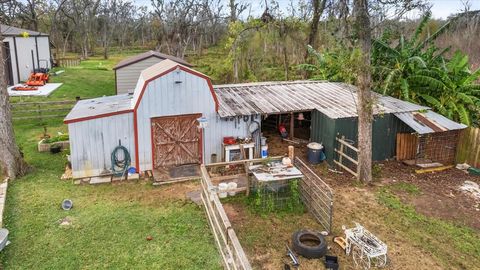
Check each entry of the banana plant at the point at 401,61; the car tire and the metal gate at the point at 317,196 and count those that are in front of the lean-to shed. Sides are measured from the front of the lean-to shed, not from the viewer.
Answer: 2

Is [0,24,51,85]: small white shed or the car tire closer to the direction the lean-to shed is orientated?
the car tire

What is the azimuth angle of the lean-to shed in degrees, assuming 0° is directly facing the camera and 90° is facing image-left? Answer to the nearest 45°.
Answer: approximately 0°

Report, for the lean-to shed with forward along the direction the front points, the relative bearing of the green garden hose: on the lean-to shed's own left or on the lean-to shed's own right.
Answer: on the lean-to shed's own right

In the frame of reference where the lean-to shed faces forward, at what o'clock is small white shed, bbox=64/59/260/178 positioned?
The small white shed is roughly at 2 o'clock from the lean-to shed.

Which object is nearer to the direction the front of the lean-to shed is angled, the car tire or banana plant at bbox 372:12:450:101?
the car tire

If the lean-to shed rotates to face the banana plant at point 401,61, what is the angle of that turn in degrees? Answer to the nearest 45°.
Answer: approximately 135° to its left

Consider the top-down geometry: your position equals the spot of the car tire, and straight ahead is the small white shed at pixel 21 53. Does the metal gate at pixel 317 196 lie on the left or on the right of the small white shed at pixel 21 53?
right

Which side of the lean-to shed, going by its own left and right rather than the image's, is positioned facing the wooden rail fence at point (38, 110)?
right

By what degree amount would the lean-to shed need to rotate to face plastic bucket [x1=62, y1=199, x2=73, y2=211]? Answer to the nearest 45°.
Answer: approximately 45° to its right

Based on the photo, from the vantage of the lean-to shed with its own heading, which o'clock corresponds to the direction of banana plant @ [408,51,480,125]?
The banana plant is roughly at 8 o'clock from the lean-to shed.
